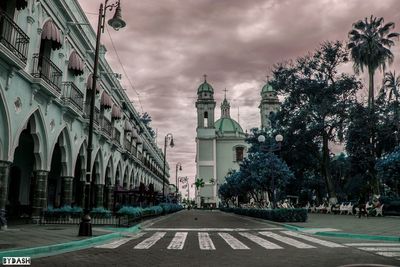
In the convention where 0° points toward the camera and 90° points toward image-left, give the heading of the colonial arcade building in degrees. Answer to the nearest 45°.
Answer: approximately 315°

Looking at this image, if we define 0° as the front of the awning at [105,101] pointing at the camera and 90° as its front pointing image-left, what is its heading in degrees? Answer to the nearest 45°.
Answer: approximately 315°

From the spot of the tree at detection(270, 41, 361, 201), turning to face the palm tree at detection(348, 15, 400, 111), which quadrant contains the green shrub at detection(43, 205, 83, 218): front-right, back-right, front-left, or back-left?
back-right

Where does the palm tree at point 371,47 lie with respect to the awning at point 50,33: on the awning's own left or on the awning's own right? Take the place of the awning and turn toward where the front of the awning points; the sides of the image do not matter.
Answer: on the awning's own left
